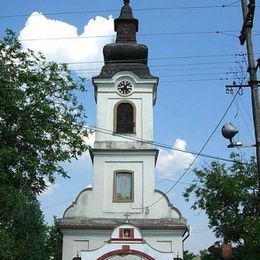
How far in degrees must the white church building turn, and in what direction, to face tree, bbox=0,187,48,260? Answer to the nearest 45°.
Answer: approximately 45° to its right

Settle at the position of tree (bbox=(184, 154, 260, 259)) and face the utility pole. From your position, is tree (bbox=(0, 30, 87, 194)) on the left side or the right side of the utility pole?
right

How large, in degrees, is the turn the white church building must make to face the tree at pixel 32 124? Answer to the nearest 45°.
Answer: approximately 45° to its right

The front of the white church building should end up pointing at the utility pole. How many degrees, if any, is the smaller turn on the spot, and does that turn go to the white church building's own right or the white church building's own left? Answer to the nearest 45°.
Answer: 0° — it already faces it

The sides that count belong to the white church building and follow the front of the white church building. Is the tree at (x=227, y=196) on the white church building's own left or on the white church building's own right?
on the white church building's own left

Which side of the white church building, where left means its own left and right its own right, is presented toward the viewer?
front
